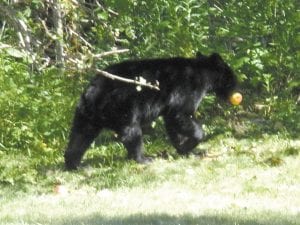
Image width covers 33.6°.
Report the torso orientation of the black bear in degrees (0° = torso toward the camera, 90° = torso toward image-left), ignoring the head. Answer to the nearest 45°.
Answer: approximately 270°
